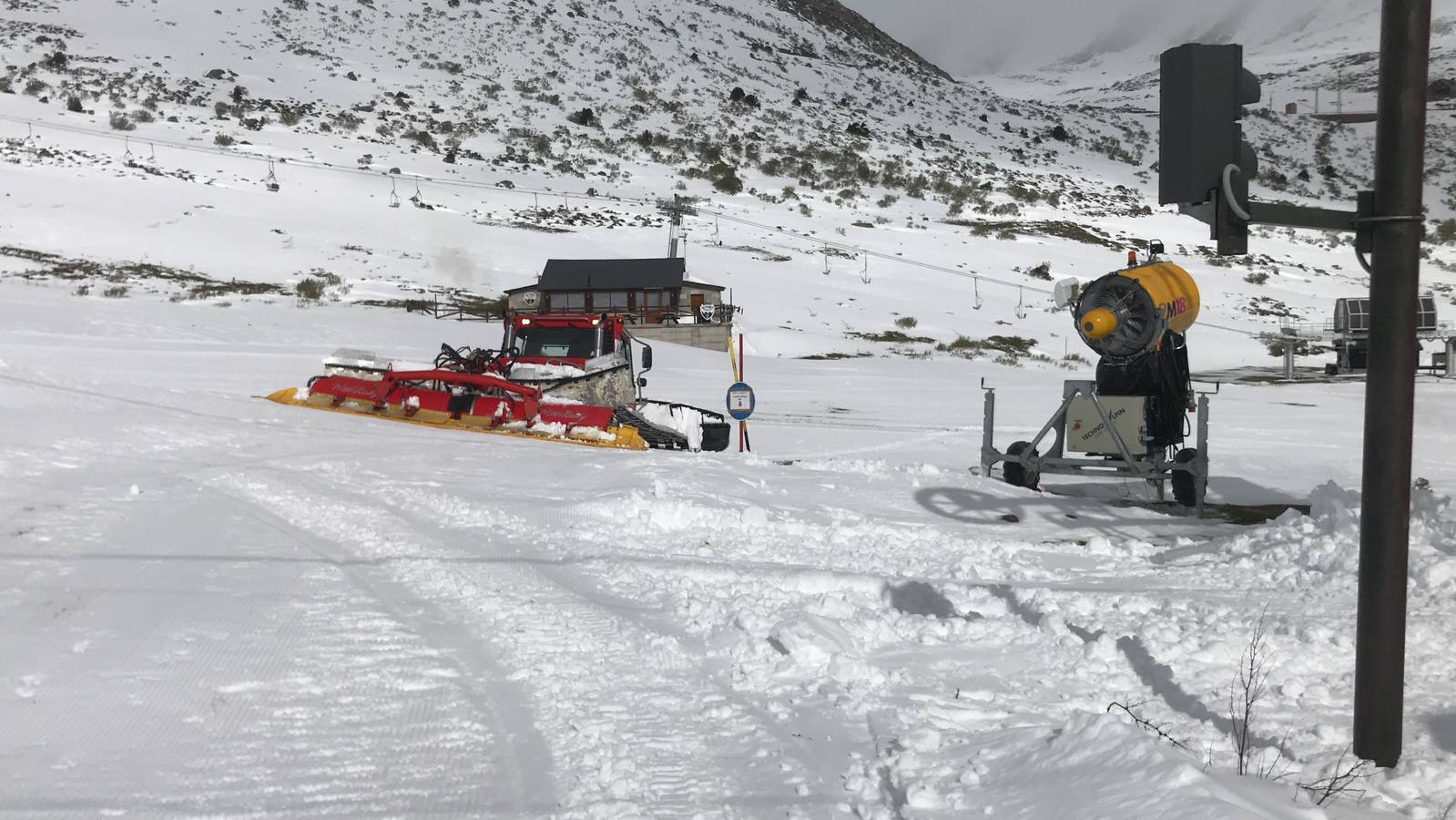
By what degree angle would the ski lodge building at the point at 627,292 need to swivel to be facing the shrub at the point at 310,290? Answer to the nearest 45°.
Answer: approximately 45° to its right

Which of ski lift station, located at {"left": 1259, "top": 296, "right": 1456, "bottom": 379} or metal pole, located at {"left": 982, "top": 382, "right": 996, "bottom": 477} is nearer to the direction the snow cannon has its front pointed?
the metal pole

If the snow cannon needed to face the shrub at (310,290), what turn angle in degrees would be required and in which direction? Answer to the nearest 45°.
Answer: approximately 90° to its right

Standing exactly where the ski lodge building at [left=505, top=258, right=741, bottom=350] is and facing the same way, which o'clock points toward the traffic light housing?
The traffic light housing is roughly at 12 o'clock from the ski lodge building.

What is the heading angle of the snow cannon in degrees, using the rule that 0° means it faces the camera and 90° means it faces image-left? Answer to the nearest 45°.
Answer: approximately 45°

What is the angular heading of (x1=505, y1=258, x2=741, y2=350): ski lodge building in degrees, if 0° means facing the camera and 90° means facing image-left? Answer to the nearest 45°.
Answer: approximately 0°

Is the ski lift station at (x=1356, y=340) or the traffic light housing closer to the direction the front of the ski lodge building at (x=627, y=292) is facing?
the traffic light housing

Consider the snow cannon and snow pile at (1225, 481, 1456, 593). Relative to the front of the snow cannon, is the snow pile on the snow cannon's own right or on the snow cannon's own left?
on the snow cannon's own left
